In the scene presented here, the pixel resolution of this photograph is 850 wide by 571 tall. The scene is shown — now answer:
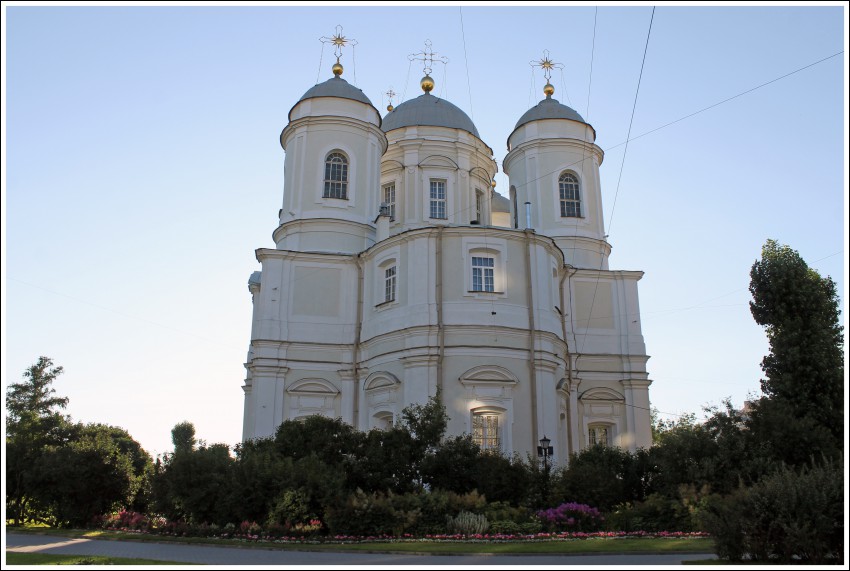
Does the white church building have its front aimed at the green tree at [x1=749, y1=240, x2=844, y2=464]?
no

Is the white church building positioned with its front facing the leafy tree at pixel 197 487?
no

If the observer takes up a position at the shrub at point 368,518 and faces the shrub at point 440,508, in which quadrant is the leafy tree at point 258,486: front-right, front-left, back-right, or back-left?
back-left
